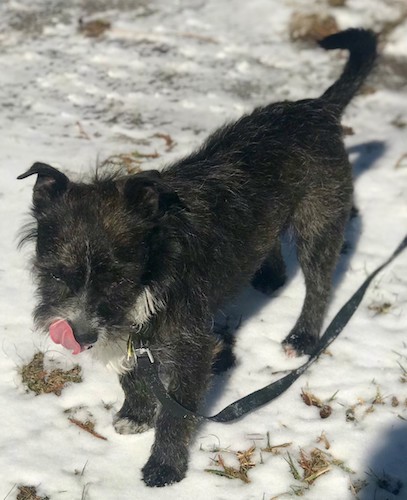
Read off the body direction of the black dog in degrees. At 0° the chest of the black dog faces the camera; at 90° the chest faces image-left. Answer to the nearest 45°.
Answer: approximately 45°
